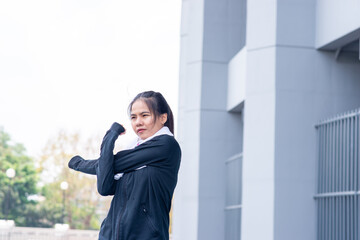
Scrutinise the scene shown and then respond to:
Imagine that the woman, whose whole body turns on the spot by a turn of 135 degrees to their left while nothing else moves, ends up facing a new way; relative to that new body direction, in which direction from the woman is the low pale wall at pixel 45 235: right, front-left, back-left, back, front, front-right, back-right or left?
left

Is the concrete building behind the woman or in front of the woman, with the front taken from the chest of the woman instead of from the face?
behind

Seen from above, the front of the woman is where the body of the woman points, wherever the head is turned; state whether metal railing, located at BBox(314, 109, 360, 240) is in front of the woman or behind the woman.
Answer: behind

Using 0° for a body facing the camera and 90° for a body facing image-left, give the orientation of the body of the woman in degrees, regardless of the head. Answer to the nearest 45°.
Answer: approximately 45°

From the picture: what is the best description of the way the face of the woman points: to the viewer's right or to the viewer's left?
to the viewer's left
